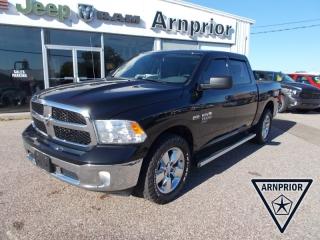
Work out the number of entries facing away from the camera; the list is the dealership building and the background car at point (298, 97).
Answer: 0

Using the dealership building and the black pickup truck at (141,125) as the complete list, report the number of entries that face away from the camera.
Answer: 0

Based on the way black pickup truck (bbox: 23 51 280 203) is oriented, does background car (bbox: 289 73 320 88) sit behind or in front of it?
behind

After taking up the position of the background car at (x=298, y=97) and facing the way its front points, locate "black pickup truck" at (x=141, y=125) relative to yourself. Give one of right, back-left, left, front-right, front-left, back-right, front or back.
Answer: front-right

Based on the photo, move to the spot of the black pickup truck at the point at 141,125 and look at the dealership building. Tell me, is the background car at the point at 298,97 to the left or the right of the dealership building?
right

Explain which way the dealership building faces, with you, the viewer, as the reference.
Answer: facing the viewer and to the right of the viewer

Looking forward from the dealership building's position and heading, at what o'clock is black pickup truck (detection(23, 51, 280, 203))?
The black pickup truck is roughly at 1 o'clock from the dealership building.

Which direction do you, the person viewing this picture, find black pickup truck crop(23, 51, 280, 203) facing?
facing the viewer and to the left of the viewer

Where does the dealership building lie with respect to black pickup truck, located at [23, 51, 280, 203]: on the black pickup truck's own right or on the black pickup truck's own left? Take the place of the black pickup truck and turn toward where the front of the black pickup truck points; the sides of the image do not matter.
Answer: on the black pickup truck's own right
